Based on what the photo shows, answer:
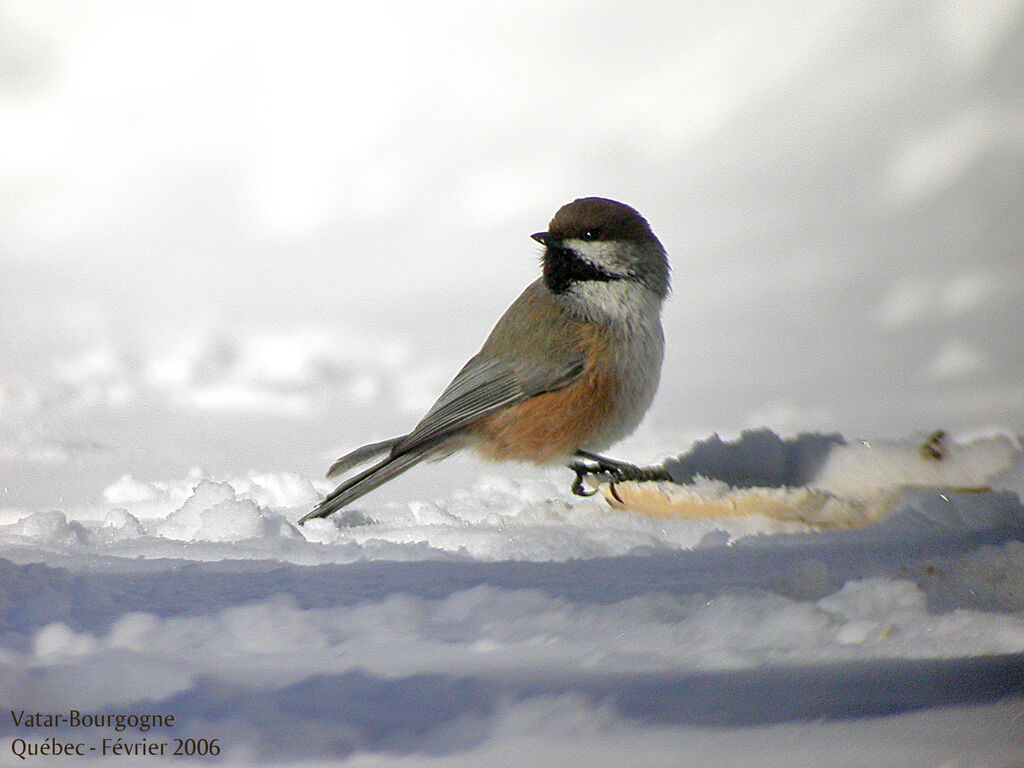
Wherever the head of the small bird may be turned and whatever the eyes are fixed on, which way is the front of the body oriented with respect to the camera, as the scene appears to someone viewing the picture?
to the viewer's right
